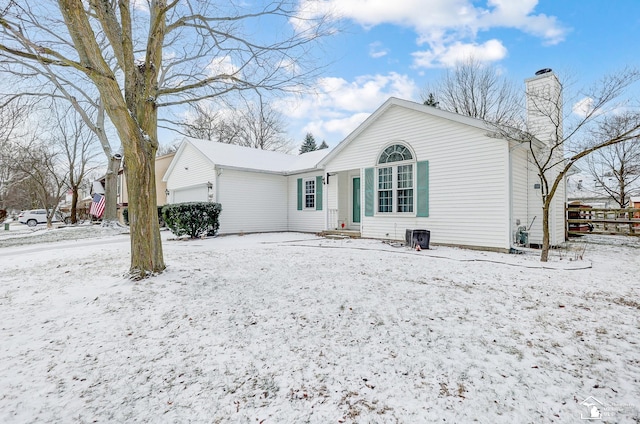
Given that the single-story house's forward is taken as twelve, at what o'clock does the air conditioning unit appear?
The air conditioning unit is roughly at 10 o'clock from the single-story house.

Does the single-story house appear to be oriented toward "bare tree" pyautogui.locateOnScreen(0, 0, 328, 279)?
yes

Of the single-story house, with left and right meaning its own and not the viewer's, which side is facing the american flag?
right

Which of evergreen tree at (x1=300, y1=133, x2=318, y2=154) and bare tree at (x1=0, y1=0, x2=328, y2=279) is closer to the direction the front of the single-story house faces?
the bare tree

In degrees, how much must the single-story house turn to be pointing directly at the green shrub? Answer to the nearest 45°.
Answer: approximately 45° to its right

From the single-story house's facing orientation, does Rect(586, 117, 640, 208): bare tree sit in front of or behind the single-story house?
behind

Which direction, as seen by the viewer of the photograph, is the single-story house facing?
facing the viewer and to the left of the viewer

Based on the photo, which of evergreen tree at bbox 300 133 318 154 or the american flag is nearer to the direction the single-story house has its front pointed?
the american flag

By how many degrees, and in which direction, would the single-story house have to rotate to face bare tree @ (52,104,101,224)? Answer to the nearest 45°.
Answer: approximately 90° to its right

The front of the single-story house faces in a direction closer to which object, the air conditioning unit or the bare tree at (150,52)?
the bare tree
